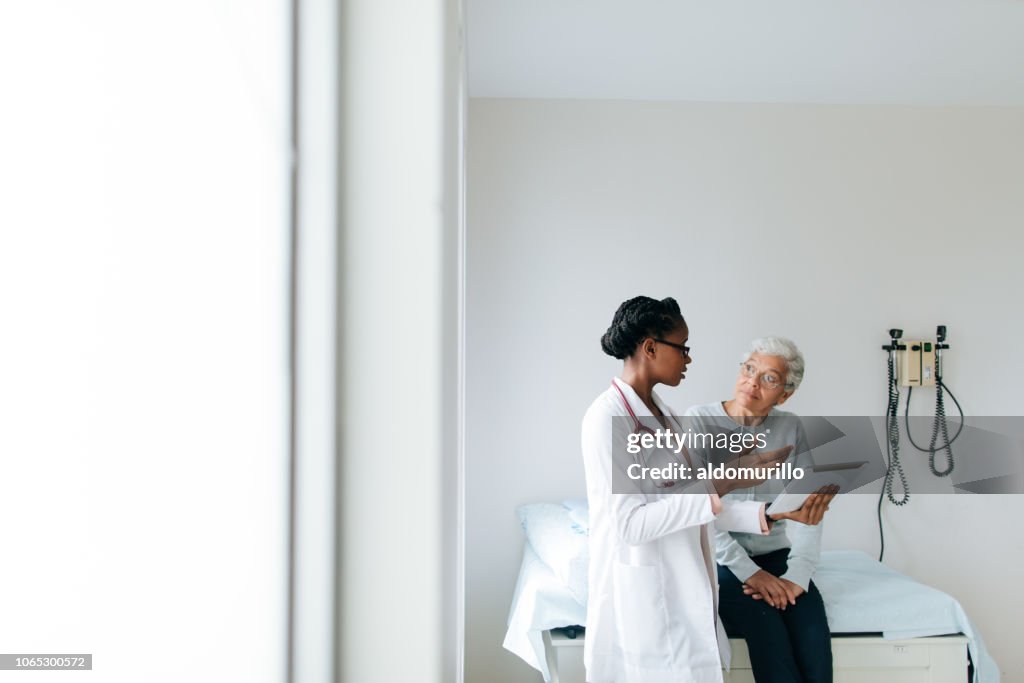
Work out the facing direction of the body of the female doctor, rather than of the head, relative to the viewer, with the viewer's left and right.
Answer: facing to the right of the viewer

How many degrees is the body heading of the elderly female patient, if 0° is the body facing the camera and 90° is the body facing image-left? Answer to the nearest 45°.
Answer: approximately 0°

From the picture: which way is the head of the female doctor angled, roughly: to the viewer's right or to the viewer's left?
to the viewer's right

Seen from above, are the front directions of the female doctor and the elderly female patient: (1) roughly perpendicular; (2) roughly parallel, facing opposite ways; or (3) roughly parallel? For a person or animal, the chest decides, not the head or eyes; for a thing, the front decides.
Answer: roughly perpendicular

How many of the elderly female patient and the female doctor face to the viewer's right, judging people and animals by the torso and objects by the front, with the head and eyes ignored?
1
